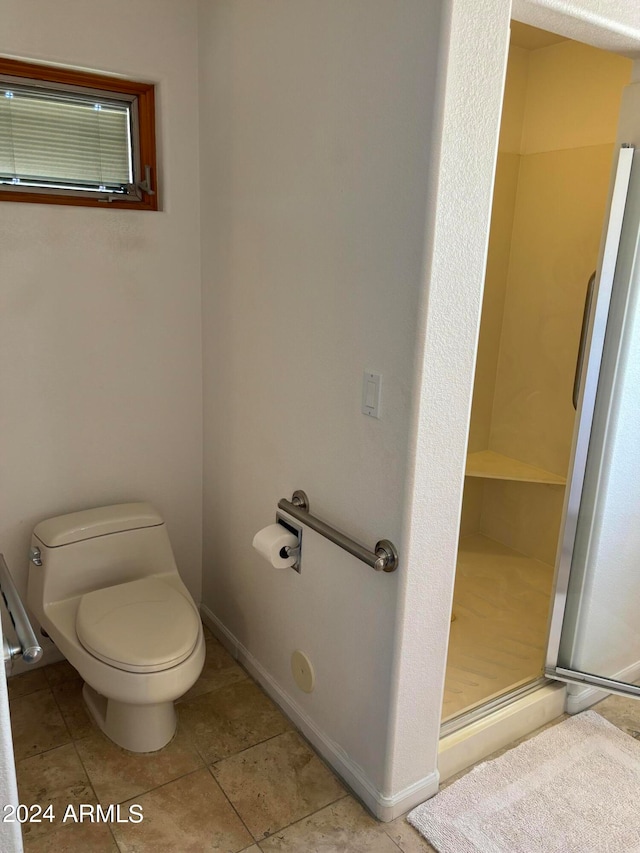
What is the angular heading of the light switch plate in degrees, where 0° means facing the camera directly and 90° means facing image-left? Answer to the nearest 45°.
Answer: approximately 45°

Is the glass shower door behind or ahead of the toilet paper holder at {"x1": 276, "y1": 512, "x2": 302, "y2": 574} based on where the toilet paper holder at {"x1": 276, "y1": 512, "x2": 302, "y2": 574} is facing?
behind

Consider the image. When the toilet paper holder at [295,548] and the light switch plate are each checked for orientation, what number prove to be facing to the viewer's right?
0

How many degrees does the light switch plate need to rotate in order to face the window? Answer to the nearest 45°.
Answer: approximately 90° to its right

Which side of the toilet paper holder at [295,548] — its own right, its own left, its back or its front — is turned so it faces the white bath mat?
left

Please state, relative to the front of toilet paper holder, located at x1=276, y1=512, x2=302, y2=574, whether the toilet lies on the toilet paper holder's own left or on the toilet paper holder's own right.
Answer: on the toilet paper holder's own right
